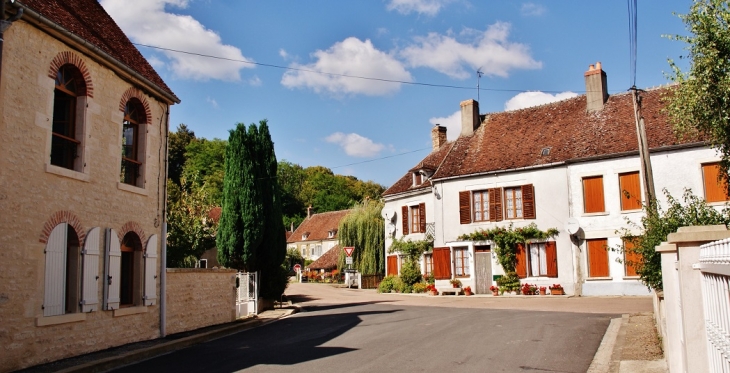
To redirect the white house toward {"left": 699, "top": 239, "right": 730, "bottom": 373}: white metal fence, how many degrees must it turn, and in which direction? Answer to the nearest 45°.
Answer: approximately 45° to its left

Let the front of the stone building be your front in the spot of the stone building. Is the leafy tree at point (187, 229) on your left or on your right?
on your left

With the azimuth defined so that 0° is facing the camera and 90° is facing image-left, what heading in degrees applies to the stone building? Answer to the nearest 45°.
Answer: approximately 315°

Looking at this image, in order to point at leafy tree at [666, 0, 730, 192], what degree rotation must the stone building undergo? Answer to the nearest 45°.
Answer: approximately 45° to its left

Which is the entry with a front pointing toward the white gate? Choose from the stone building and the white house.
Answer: the white house

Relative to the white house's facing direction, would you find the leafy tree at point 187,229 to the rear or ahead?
ahead

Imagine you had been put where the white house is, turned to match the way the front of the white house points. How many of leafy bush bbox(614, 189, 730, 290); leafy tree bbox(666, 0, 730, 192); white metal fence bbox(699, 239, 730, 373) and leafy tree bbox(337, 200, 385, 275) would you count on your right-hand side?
1

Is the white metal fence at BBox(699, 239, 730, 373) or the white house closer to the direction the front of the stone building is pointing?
the white metal fence

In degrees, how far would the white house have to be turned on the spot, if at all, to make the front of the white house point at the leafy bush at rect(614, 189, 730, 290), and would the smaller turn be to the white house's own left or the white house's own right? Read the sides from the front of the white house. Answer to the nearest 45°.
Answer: approximately 45° to the white house's own left

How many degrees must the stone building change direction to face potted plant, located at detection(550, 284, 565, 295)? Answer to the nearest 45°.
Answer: approximately 90° to its left

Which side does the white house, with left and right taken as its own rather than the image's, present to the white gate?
front

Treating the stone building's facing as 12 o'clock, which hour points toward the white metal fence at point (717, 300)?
The white metal fence is roughly at 1 o'clock from the stone building.

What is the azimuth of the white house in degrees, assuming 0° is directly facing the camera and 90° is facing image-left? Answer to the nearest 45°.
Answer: approximately 45°

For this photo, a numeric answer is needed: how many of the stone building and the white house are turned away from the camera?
0

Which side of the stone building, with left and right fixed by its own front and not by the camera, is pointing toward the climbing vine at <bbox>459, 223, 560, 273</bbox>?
left

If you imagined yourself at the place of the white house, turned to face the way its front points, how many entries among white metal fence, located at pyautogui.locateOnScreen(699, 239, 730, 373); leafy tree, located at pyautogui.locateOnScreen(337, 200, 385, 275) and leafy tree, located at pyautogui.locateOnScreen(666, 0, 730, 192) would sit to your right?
1
